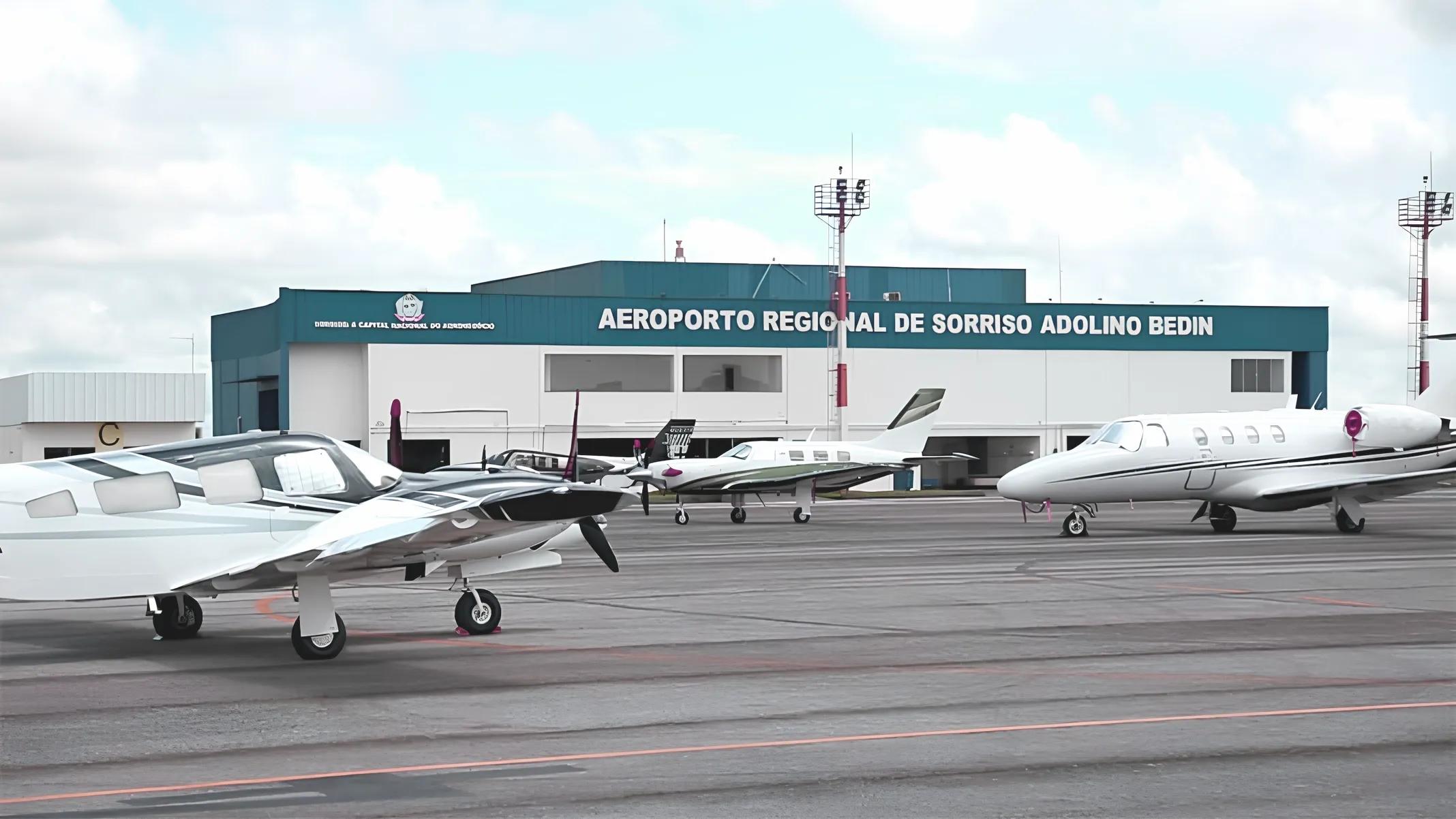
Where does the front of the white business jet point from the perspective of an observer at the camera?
facing the viewer and to the left of the viewer

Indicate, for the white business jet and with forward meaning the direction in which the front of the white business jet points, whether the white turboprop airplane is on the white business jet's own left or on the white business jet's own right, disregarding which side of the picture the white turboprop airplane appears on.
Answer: on the white business jet's own right

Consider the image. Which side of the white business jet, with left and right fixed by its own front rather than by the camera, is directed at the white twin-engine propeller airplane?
front
